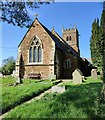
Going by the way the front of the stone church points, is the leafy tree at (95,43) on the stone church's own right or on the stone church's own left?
on the stone church's own left

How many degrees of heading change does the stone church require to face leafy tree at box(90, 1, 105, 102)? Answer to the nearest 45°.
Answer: approximately 90° to its left

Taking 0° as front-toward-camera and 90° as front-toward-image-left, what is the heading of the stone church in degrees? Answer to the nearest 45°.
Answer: approximately 45°
